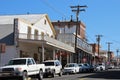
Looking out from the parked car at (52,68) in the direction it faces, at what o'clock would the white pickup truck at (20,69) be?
The white pickup truck is roughly at 11 o'clock from the parked car.

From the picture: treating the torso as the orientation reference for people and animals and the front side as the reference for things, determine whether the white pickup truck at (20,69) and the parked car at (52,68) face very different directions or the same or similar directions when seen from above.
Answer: same or similar directions

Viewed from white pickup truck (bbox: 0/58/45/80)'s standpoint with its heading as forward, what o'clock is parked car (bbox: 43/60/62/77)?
The parked car is roughly at 5 o'clock from the white pickup truck.

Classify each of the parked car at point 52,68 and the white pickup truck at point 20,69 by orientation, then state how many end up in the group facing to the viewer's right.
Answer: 0
